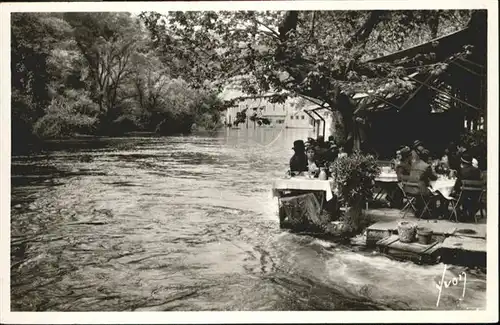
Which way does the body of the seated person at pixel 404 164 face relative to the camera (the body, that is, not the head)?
to the viewer's left

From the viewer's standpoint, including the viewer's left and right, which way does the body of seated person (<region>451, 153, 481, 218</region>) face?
facing away from the viewer and to the left of the viewer
